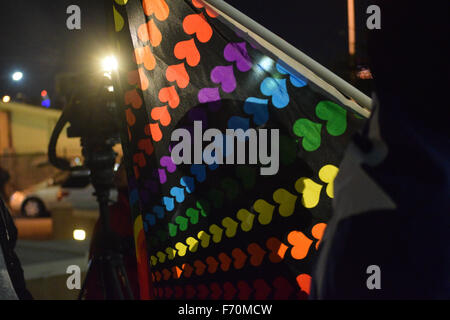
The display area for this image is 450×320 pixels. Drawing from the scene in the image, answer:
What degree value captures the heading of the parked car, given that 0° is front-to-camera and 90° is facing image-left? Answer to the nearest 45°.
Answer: approximately 90°

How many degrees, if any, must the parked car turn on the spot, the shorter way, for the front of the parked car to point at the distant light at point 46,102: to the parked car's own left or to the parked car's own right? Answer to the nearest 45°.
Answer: approximately 90° to the parked car's own right

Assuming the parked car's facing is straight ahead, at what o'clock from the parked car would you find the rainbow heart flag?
The rainbow heart flag is roughly at 9 o'clock from the parked car.
